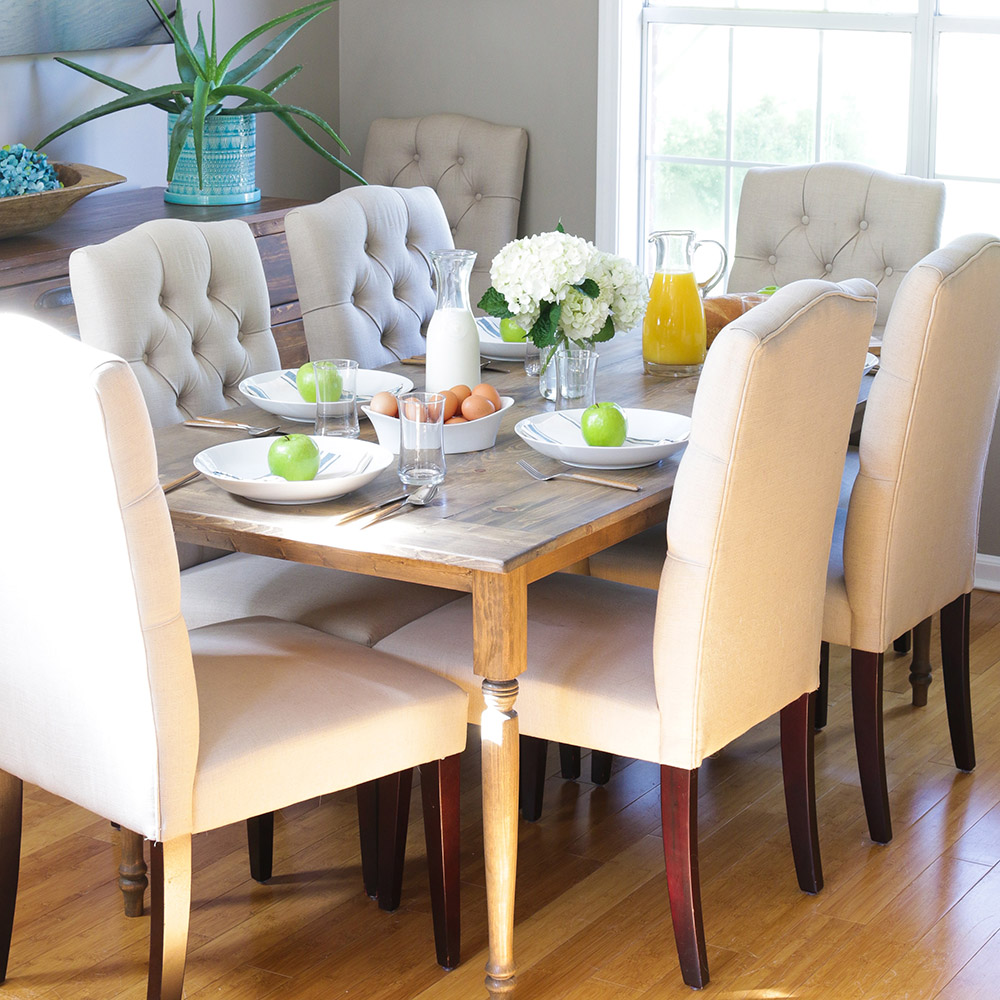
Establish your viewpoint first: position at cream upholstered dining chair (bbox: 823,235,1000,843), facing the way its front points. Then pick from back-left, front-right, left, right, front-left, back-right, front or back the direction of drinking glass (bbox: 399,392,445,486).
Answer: left

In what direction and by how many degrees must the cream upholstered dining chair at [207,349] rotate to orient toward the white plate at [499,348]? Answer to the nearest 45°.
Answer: approximately 90° to its left

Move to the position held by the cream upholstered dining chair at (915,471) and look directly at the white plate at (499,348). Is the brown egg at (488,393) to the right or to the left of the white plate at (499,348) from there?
left

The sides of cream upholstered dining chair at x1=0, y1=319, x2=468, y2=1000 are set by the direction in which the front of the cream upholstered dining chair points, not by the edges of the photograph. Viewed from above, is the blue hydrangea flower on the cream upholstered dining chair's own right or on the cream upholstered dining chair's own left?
on the cream upholstered dining chair's own left

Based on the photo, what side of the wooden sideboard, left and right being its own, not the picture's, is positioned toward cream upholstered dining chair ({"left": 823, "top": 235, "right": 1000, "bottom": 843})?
front

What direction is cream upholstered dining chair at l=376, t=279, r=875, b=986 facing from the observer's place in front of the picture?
facing away from the viewer and to the left of the viewer

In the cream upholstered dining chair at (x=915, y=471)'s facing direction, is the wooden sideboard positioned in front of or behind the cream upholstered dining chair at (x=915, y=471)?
in front

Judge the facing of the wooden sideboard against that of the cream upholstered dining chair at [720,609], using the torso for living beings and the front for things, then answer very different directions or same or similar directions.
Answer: very different directions

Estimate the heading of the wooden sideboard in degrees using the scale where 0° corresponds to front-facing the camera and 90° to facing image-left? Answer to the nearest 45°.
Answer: approximately 315°

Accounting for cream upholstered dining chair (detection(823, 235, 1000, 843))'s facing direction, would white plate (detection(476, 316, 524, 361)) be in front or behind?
in front

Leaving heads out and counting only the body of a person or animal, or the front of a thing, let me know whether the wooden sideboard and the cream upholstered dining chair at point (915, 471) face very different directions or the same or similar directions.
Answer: very different directions

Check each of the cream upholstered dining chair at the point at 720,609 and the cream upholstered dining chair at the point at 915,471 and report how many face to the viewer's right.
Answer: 0

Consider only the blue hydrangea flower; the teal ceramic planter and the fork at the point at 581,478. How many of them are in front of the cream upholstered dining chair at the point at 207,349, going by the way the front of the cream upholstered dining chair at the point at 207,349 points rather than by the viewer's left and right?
1

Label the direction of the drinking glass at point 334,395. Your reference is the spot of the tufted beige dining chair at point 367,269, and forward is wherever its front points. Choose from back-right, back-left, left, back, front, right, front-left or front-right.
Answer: front-right

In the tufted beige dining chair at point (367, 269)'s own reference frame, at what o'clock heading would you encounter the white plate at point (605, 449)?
The white plate is roughly at 1 o'clock from the tufted beige dining chair.

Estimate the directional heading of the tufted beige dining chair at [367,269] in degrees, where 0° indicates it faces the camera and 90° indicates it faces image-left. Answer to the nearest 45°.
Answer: approximately 315°

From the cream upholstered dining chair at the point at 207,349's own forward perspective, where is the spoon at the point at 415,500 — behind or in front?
in front
